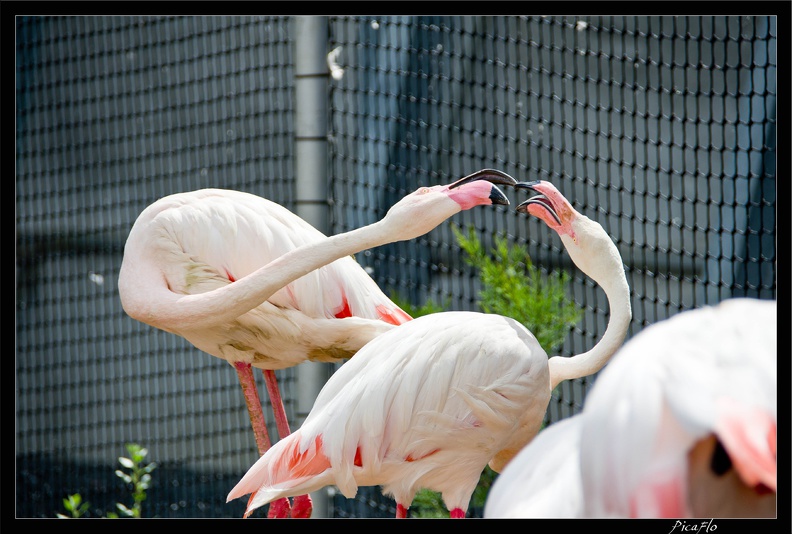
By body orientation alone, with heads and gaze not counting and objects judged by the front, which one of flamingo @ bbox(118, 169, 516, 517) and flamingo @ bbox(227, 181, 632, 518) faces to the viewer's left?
flamingo @ bbox(118, 169, 516, 517)

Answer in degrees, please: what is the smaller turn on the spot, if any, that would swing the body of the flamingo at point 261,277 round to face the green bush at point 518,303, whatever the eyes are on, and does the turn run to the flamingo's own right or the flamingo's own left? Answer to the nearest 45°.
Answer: approximately 135° to the flamingo's own right

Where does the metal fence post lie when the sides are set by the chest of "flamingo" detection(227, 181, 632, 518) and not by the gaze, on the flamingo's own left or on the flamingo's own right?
on the flamingo's own left

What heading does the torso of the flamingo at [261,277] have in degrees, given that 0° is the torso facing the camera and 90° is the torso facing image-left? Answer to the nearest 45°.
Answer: approximately 90°

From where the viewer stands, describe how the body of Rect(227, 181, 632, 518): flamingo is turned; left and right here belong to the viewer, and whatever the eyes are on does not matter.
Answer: facing to the right of the viewer

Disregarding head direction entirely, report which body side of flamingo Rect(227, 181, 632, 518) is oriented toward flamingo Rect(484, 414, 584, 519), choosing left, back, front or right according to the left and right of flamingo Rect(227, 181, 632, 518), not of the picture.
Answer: right

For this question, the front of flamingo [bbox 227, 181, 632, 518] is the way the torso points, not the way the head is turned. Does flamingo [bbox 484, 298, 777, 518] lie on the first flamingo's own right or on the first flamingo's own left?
on the first flamingo's own right
